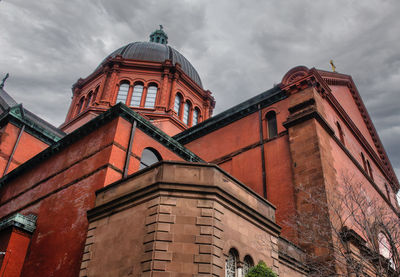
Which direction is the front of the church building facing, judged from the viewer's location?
facing the viewer and to the right of the viewer
